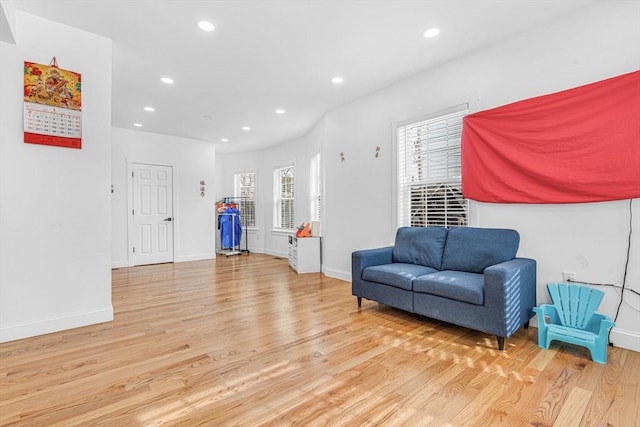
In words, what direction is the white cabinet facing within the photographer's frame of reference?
facing to the left of the viewer

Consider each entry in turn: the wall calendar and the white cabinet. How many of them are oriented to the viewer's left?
1

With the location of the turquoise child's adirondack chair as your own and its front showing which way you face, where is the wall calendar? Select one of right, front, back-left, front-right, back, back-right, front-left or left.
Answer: front

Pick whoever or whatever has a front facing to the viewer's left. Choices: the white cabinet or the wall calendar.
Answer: the white cabinet

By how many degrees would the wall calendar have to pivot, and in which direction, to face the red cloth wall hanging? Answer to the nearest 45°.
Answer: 0° — it already faces it

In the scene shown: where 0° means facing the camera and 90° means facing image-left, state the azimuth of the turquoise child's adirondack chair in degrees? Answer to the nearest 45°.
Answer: approximately 45°

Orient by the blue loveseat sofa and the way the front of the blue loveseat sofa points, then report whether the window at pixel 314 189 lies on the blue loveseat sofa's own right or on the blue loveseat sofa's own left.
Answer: on the blue loveseat sofa's own right

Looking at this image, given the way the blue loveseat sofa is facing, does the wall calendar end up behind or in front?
in front

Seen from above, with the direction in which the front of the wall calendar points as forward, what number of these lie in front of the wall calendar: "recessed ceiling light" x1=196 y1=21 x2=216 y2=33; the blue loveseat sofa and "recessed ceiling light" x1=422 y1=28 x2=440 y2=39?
3

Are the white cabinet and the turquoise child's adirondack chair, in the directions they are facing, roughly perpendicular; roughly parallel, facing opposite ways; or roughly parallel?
roughly parallel

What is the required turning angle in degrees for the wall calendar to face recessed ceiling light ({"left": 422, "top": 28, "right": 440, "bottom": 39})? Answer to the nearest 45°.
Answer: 0° — it already faces it

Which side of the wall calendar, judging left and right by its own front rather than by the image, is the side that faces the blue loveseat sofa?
front

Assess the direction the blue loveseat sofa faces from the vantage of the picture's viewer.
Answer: facing the viewer and to the left of the viewer

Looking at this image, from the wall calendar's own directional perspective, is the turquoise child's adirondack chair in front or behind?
in front

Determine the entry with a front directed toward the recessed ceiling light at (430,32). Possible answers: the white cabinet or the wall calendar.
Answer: the wall calendar

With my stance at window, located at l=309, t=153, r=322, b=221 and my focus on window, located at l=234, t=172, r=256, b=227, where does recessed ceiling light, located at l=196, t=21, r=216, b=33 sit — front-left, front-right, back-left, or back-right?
back-left
